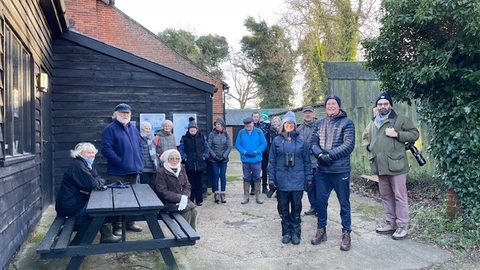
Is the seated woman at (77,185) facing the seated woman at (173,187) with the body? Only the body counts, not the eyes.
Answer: yes

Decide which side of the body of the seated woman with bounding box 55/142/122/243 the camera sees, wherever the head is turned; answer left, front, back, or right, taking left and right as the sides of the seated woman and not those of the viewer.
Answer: right

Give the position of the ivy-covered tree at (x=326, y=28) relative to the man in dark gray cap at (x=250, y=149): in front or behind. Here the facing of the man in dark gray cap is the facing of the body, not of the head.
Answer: behind

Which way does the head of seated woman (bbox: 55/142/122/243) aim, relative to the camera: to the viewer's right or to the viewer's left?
to the viewer's right

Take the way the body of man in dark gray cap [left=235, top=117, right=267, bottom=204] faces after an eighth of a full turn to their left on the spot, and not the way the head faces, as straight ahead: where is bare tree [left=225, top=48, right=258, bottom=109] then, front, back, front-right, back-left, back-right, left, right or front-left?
back-left

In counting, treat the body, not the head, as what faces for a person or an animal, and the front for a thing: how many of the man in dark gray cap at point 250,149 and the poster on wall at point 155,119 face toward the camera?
2

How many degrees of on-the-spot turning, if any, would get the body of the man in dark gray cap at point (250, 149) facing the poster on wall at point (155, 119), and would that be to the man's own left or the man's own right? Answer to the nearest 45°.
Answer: approximately 90° to the man's own right

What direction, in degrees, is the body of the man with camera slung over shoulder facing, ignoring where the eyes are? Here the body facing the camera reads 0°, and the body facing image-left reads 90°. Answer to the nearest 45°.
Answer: approximately 45°
